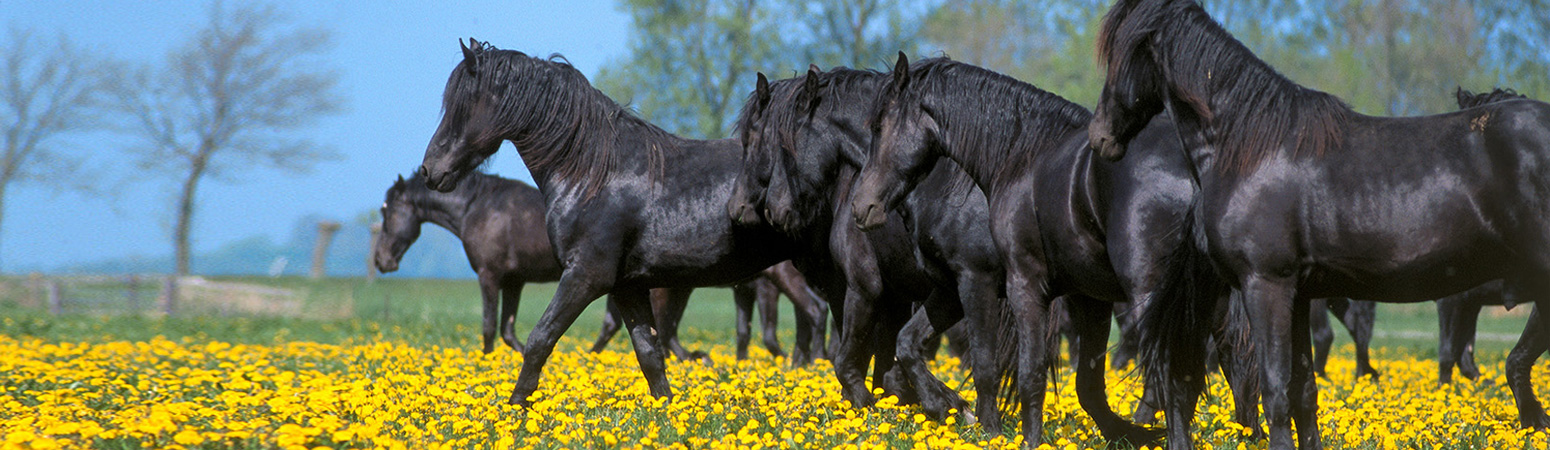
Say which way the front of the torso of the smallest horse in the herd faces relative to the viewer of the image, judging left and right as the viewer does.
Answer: facing to the left of the viewer

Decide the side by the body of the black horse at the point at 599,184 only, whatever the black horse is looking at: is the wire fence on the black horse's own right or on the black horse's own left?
on the black horse's own right

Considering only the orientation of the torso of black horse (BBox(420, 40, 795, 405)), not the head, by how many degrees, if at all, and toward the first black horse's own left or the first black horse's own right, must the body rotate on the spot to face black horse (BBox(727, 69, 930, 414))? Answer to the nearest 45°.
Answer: approximately 135° to the first black horse's own left

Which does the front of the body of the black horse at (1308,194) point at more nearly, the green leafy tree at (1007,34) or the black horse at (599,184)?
the black horse

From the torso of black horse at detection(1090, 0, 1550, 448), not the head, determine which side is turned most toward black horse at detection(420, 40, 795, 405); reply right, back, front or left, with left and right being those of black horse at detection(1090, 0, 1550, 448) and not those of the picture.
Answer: front

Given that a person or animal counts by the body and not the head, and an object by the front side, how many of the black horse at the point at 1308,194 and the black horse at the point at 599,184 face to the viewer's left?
2

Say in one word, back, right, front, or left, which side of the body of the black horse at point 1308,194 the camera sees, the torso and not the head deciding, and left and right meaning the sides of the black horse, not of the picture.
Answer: left

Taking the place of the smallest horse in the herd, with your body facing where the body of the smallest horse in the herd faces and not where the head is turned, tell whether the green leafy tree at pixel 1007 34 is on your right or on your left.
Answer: on your right

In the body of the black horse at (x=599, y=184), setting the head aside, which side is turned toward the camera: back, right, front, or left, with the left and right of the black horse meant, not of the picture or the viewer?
left

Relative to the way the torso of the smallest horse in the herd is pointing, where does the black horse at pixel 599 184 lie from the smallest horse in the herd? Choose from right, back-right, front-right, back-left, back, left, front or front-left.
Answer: left
